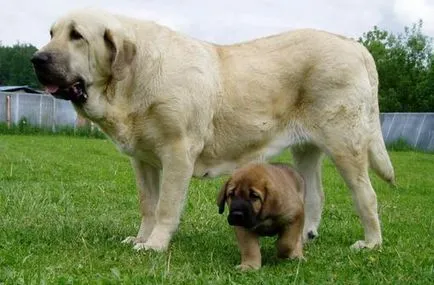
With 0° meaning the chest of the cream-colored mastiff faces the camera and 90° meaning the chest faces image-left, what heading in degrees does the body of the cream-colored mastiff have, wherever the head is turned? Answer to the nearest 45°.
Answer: approximately 90°

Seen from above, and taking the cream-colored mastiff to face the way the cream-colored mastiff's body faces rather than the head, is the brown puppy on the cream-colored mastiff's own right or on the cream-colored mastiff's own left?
on the cream-colored mastiff's own left

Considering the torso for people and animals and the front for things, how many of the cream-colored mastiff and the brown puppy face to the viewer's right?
0
